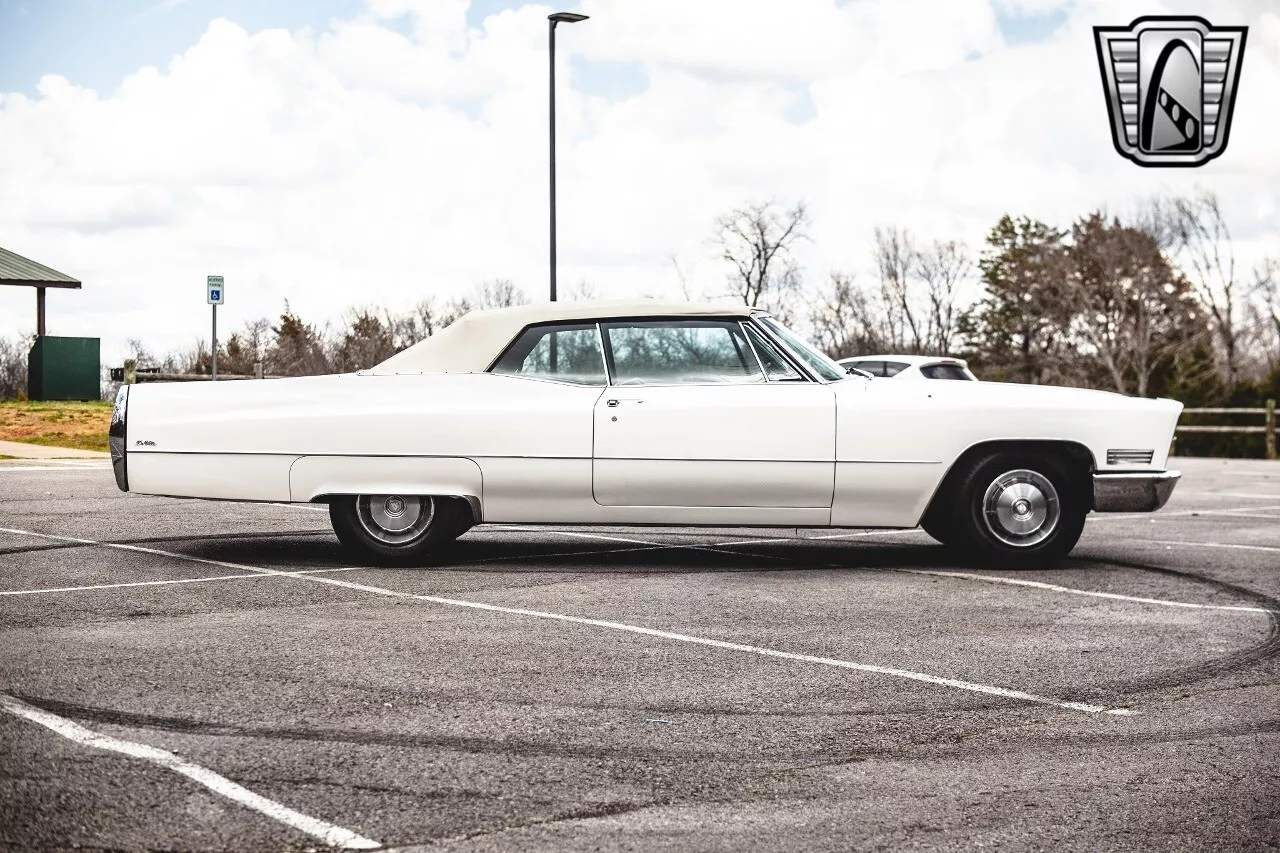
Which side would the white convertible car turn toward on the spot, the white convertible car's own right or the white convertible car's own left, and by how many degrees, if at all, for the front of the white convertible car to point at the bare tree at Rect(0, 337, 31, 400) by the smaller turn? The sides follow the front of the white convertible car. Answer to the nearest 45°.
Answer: approximately 135° to the white convertible car's own left

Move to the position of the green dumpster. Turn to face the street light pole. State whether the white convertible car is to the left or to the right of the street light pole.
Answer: right

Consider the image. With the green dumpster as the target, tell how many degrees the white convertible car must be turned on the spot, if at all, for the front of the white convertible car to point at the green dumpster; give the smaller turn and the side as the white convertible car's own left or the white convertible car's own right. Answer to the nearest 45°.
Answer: approximately 135° to the white convertible car's own left

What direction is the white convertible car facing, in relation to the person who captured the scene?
facing to the right of the viewer

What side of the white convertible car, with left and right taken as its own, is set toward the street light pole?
left
